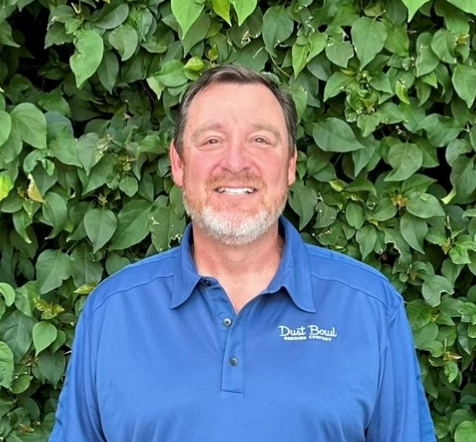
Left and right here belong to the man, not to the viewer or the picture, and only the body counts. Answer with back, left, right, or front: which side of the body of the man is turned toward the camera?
front

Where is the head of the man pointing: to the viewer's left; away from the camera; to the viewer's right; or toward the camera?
toward the camera
